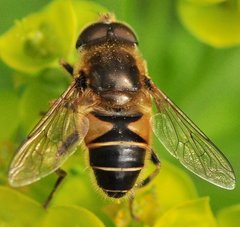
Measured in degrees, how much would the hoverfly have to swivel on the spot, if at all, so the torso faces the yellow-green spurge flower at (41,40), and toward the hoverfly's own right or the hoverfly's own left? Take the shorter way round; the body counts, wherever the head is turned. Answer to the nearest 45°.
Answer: approximately 45° to the hoverfly's own left

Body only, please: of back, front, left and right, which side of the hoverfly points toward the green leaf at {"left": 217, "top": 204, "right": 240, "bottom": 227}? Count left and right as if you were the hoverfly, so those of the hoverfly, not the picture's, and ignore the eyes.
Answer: right

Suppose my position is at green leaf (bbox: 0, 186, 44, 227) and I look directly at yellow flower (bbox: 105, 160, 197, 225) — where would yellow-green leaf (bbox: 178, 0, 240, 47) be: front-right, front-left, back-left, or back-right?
front-left

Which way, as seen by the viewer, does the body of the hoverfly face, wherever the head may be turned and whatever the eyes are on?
away from the camera

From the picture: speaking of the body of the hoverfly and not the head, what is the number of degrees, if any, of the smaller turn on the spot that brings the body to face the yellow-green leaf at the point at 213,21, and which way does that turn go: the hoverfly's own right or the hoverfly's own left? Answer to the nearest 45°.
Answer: approximately 45° to the hoverfly's own right

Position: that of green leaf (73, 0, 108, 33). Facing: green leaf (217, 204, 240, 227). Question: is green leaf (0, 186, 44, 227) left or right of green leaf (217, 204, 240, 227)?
right
